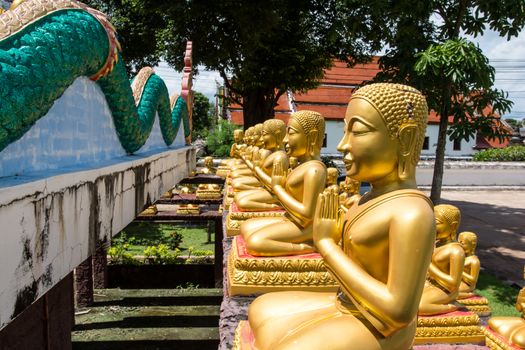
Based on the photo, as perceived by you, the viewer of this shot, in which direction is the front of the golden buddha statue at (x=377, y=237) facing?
facing to the left of the viewer

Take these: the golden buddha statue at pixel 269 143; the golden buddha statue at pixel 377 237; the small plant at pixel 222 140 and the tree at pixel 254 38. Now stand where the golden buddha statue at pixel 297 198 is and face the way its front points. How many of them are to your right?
3

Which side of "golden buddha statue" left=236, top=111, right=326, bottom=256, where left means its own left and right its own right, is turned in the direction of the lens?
left

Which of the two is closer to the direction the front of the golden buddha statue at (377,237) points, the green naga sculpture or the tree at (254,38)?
the green naga sculpture

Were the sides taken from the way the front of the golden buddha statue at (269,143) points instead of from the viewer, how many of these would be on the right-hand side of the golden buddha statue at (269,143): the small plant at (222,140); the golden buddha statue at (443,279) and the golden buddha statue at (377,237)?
1

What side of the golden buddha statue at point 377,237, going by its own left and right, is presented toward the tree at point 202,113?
right

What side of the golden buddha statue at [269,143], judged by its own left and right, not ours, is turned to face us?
left
